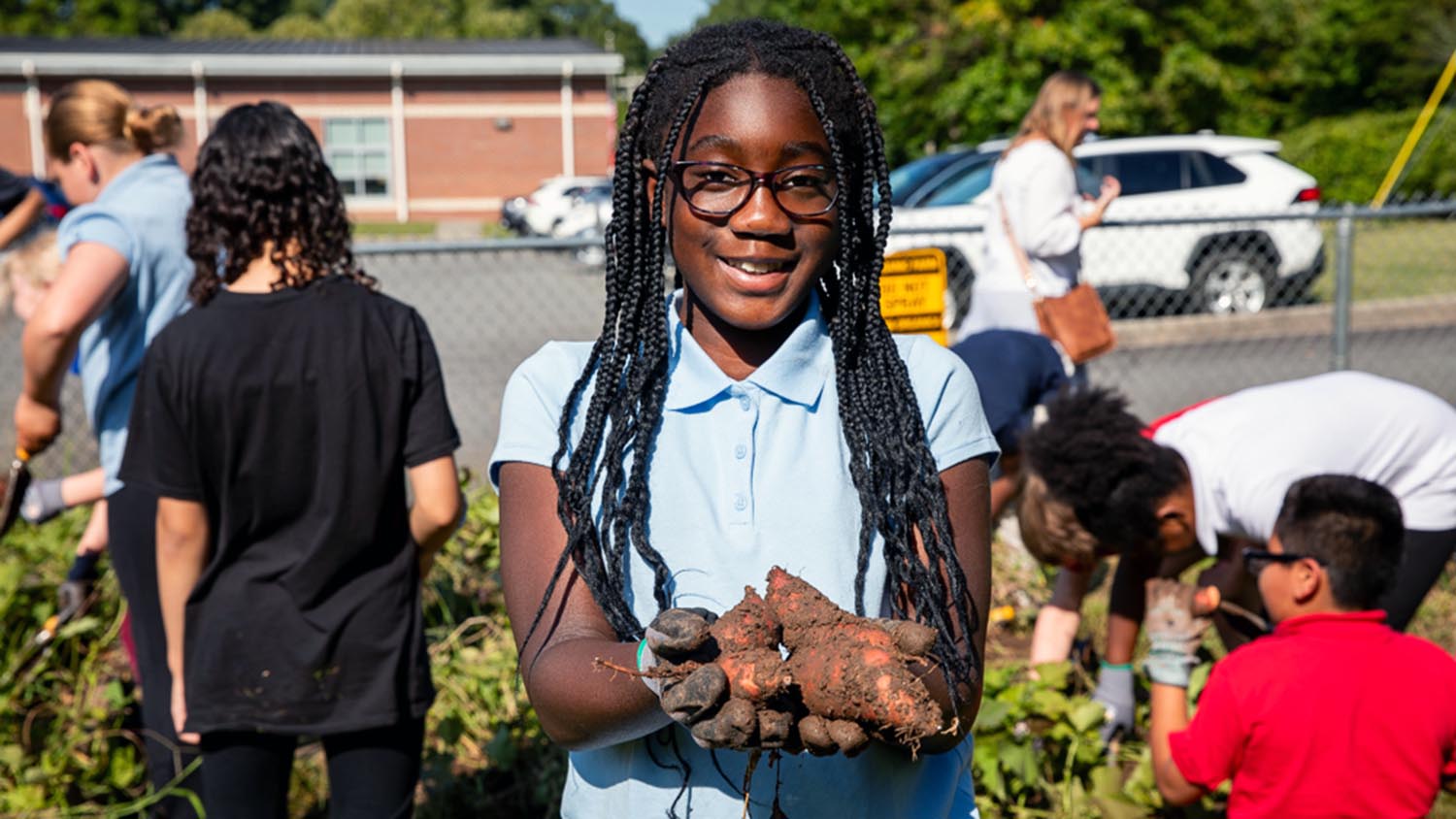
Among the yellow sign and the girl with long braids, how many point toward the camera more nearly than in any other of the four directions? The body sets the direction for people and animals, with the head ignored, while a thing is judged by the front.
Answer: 2

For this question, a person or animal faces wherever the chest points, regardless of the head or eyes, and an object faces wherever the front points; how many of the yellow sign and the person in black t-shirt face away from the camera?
1

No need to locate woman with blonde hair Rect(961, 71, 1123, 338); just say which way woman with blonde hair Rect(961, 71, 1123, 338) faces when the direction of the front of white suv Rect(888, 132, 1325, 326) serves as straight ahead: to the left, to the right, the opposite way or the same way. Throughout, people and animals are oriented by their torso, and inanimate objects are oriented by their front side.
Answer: the opposite way

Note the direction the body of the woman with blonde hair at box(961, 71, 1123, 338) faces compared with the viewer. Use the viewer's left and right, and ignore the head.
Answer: facing to the right of the viewer

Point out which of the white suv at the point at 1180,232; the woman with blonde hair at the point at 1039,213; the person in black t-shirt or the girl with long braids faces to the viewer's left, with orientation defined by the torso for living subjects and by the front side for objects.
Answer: the white suv

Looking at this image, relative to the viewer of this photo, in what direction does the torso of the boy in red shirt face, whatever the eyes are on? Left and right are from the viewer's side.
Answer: facing away from the viewer and to the left of the viewer

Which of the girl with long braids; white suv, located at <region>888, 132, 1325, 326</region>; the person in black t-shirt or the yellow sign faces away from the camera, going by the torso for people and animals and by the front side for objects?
the person in black t-shirt

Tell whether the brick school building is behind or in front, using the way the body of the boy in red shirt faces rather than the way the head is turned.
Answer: in front

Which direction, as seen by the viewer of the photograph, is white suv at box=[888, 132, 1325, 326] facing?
facing to the left of the viewer

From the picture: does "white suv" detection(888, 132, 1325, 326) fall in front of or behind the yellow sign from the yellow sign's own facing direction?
behind

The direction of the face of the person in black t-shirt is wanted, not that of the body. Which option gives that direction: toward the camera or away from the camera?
away from the camera

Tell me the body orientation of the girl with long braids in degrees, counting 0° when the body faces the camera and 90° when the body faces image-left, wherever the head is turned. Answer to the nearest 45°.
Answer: approximately 0°

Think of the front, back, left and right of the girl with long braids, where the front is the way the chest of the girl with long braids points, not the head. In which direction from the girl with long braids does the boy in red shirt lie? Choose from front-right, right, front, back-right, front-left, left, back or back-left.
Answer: back-left

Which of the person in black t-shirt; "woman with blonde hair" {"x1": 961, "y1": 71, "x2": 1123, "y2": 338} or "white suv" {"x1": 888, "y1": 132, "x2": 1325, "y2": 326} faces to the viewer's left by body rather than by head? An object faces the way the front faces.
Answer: the white suv

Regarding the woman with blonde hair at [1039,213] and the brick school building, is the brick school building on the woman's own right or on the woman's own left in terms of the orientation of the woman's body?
on the woman's own left
